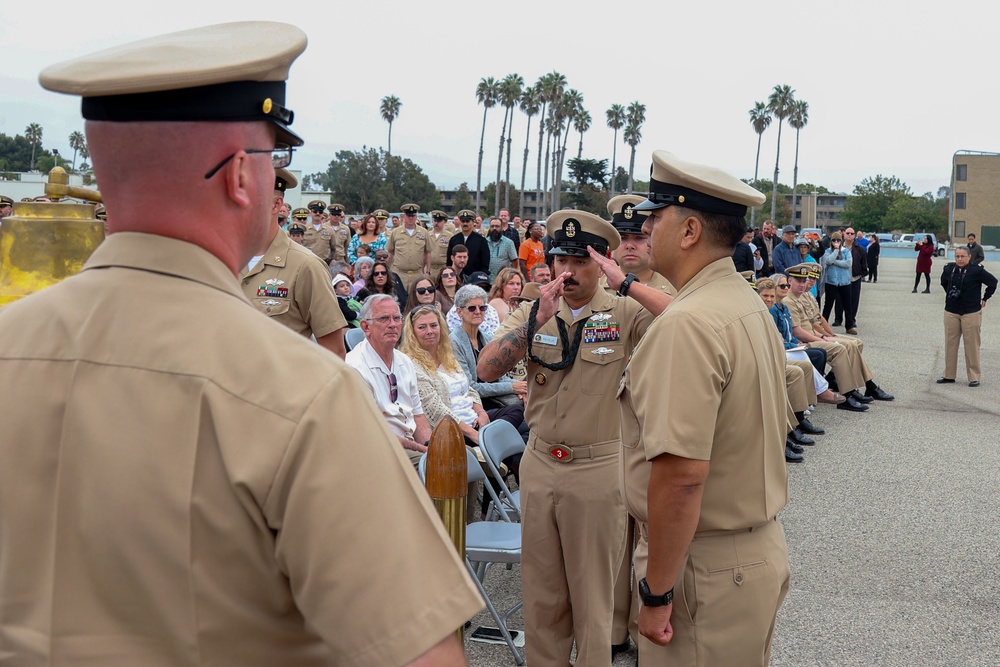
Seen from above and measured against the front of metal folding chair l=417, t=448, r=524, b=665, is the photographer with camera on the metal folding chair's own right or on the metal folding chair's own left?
on the metal folding chair's own left

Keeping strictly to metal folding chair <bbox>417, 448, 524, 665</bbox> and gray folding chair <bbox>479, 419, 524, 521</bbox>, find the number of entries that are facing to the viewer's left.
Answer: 0

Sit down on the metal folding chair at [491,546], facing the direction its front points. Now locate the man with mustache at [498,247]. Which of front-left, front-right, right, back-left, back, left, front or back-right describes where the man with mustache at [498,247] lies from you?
back-left

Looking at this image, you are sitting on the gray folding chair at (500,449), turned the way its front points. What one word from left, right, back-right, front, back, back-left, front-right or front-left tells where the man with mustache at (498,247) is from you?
back-left

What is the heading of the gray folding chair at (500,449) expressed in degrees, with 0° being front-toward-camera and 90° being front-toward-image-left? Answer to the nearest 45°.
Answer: approximately 315°

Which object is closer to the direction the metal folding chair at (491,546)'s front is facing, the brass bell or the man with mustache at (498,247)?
the brass bell

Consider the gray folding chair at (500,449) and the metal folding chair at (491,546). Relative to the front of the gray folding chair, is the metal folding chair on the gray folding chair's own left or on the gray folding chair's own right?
on the gray folding chair's own right

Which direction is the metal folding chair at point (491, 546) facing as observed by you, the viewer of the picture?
facing the viewer and to the right of the viewer
